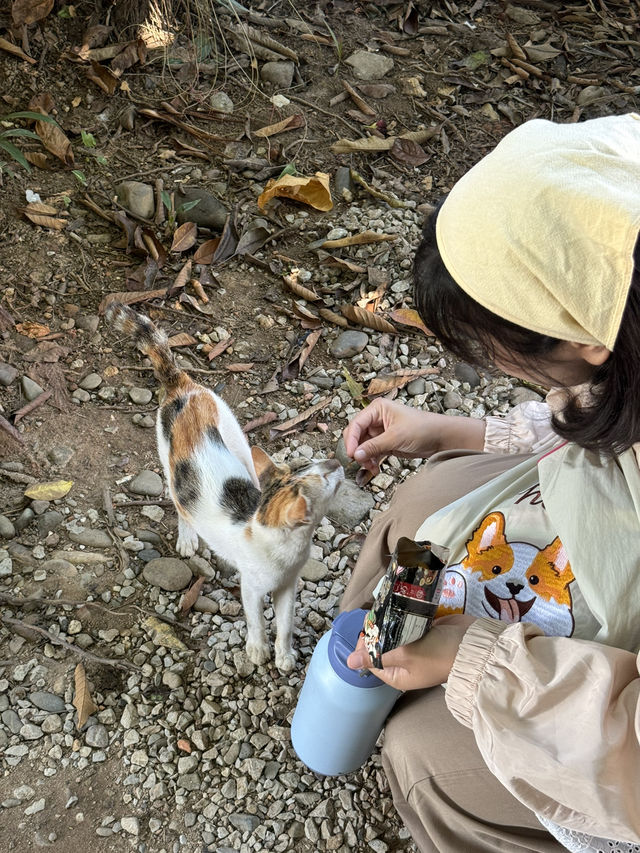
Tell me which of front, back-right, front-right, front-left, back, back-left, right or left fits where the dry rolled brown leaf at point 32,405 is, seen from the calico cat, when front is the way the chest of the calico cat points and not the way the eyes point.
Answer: back

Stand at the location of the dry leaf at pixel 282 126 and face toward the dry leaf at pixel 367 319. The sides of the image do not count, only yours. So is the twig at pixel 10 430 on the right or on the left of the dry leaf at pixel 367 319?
right

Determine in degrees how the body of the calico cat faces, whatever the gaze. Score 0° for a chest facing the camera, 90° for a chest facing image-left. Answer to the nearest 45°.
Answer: approximately 315°

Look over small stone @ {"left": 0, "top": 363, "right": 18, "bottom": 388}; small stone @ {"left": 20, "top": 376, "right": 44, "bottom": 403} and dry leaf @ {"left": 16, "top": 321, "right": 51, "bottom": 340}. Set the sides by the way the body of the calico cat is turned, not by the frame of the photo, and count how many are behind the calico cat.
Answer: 3

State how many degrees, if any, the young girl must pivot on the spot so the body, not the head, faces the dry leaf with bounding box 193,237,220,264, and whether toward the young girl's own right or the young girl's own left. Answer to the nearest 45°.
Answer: approximately 45° to the young girl's own right

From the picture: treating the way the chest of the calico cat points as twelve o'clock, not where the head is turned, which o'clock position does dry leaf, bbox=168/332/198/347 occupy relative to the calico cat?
The dry leaf is roughly at 7 o'clock from the calico cat.

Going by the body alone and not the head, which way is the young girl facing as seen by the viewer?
to the viewer's left

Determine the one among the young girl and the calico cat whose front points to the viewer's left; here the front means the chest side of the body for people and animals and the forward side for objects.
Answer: the young girl

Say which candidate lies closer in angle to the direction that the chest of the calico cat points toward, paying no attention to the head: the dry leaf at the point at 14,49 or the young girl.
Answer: the young girl

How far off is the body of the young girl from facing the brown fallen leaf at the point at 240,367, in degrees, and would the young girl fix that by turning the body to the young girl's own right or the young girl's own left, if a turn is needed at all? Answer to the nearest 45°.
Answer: approximately 45° to the young girl's own right

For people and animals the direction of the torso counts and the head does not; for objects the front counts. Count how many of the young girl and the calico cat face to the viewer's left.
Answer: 1
